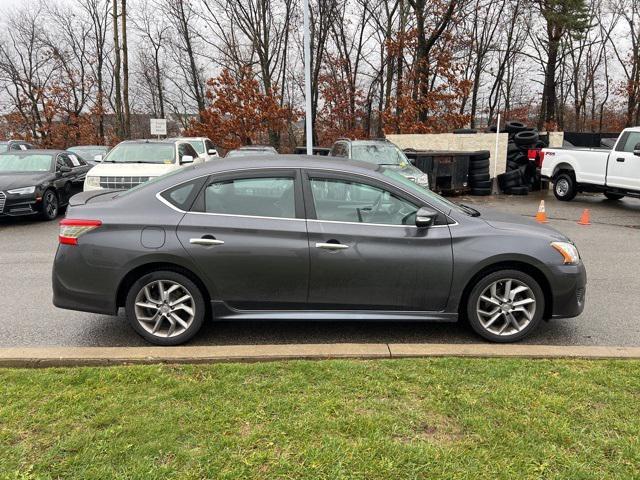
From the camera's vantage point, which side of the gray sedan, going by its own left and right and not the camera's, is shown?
right

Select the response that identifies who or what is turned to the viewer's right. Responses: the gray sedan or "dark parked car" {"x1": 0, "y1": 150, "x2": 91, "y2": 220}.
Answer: the gray sedan

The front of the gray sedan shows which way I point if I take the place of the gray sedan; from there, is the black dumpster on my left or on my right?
on my left

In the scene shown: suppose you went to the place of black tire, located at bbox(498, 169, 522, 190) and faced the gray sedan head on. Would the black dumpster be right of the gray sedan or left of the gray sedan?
right

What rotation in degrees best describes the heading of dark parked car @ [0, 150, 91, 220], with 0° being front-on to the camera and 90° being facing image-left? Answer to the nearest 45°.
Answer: approximately 45°

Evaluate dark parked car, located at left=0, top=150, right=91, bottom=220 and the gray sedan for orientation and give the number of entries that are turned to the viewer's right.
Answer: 1

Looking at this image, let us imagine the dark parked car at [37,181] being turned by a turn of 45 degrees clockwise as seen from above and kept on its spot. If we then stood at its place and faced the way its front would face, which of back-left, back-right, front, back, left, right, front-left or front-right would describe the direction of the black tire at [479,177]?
back

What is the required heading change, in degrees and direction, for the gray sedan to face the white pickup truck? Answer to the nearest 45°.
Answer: approximately 45° to its left

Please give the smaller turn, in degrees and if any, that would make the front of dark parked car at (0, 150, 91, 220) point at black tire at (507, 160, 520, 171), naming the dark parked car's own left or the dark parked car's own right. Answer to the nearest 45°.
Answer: approximately 135° to the dark parked car's own left

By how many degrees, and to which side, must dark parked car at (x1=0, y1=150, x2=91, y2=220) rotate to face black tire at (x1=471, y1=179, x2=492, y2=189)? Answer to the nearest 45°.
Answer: approximately 135° to its left

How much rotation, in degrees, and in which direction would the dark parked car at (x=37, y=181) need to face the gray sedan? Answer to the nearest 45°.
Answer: approximately 45° to its left
